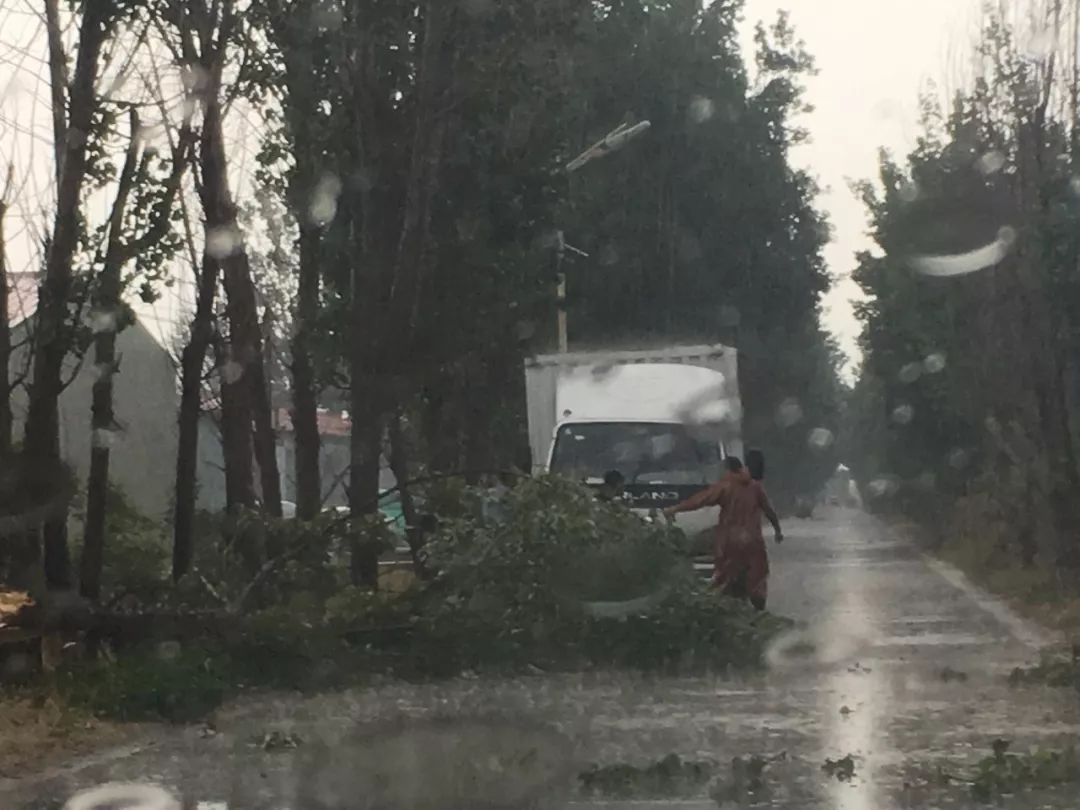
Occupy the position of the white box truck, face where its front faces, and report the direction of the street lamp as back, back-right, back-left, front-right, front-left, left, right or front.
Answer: back

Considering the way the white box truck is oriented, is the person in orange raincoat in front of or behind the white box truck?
in front

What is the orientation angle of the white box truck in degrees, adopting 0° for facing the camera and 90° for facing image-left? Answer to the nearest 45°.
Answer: approximately 0°

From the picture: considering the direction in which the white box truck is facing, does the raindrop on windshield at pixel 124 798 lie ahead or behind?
ahead
